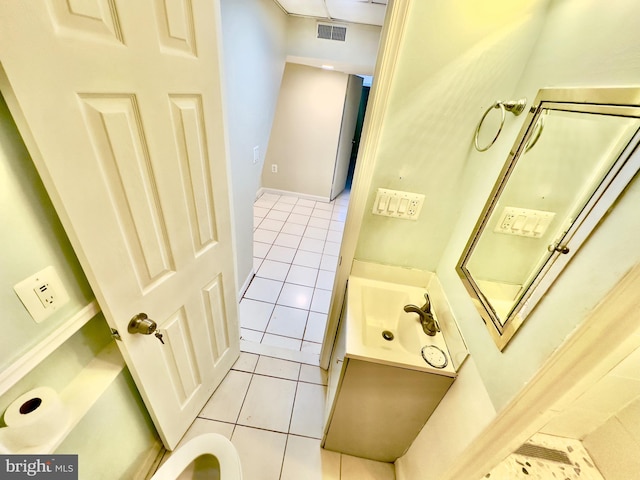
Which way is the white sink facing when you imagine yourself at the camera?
facing to the left of the viewer

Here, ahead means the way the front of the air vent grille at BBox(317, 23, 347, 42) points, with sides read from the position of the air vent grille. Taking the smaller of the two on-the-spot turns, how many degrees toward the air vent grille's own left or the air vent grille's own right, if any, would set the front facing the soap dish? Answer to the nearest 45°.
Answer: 0° — it already faces it

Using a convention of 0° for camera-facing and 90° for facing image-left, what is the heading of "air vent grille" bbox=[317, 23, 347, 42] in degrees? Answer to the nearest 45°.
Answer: approximately 0°

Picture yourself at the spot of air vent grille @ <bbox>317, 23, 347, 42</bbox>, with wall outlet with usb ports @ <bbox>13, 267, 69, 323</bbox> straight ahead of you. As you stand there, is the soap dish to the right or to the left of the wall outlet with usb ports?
left

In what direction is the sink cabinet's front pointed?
to the viewer's left

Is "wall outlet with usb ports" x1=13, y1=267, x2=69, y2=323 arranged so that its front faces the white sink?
yes

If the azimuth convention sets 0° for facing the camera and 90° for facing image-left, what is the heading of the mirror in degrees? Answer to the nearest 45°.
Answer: approximately 45°

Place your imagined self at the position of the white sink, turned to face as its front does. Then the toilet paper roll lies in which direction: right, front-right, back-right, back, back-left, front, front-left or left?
front-left

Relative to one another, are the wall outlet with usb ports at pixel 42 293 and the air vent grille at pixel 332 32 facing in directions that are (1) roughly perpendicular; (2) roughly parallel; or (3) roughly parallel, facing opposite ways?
roughly perpendicular
